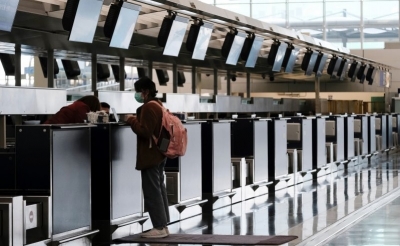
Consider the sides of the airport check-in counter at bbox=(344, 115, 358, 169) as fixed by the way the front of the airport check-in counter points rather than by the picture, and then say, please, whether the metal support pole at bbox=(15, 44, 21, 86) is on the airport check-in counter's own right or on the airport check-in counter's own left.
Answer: on the airport check-in counter's own right

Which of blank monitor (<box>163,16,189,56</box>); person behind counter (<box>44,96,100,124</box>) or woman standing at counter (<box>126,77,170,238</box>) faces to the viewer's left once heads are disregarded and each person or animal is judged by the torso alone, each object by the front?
the woman standing at counter

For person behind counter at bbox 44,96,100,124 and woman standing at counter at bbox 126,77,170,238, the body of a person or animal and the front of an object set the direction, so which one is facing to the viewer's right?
the person behind counter

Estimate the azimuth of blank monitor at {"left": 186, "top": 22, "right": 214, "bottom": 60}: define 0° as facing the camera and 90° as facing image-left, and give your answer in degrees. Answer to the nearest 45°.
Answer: approximately 315°

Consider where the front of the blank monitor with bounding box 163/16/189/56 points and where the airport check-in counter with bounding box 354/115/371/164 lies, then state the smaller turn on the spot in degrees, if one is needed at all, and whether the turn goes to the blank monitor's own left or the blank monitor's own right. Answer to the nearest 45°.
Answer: approximately 90° to the blank monitor's own left

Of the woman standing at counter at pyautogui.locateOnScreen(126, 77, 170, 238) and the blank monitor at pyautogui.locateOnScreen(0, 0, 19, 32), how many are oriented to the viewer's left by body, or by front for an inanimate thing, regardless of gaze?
1

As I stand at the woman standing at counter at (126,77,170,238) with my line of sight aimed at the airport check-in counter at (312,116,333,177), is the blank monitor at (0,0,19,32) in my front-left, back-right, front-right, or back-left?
back-left

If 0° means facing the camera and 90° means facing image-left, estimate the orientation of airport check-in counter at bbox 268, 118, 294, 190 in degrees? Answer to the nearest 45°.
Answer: approximately 315°

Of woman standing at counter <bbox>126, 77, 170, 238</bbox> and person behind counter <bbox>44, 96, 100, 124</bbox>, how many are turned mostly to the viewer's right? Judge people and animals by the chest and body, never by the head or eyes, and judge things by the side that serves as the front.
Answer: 1

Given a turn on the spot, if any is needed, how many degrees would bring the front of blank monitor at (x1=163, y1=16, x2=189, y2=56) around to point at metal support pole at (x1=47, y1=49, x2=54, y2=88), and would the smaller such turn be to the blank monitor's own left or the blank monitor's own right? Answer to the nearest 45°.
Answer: approximately 180°

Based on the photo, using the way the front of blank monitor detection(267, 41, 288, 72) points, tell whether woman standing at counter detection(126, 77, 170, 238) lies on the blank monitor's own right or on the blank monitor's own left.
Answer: on the blank monitor's own right
